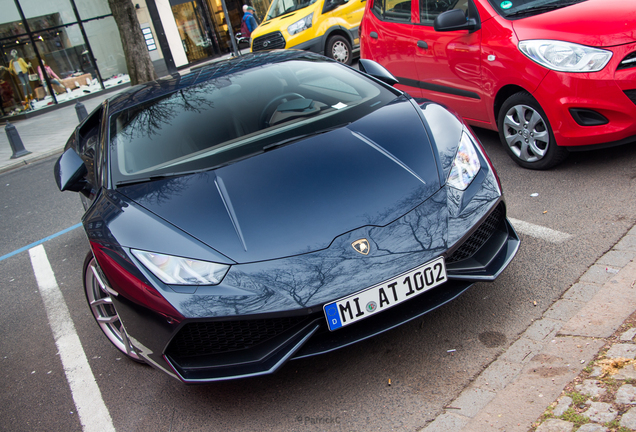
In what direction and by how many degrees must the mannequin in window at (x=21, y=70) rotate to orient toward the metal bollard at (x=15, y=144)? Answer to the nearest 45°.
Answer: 0° — it already faces it

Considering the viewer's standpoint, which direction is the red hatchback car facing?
facing the viewer and to the right of the viewer

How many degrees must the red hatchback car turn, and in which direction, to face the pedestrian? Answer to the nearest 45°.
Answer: approximately 180°

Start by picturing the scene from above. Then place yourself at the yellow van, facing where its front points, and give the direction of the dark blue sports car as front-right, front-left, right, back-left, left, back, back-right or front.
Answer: front-left

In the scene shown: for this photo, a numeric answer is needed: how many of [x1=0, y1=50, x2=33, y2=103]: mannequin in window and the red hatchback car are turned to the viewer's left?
0

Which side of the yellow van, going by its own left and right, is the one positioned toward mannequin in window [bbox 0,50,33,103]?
right

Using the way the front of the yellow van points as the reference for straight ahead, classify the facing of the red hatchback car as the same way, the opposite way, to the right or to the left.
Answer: to the left

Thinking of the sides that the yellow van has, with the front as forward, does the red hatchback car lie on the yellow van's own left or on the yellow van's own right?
on the yellow van's own left

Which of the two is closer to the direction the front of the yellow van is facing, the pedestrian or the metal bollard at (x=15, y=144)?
the metal bollard

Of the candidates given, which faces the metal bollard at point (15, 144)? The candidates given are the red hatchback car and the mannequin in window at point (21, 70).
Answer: the mannequin in window

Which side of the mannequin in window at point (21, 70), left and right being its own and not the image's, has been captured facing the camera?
front
